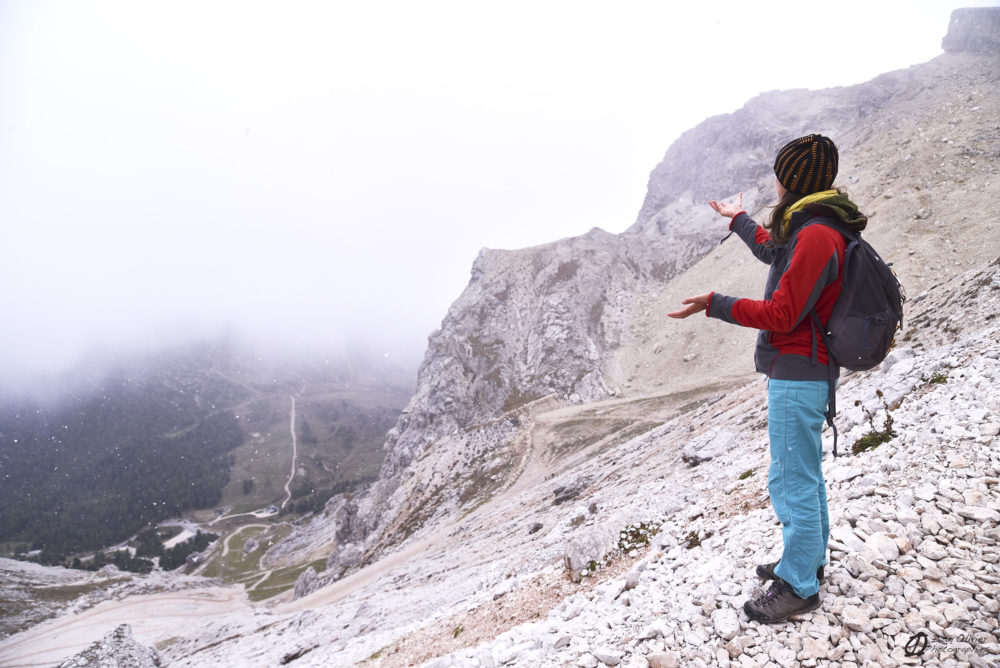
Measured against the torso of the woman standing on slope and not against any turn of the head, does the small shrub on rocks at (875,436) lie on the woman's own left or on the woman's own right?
on the woman's own right

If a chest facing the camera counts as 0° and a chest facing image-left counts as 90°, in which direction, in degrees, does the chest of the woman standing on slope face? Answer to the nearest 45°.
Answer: approximately 90°

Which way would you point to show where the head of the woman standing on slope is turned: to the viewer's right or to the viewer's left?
to the viewer's left
